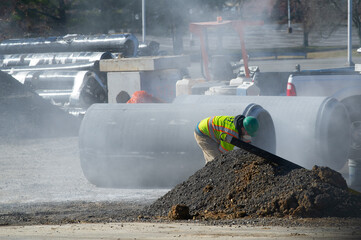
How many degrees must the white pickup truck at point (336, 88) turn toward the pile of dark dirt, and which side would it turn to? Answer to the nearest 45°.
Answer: approximately 90° to its right

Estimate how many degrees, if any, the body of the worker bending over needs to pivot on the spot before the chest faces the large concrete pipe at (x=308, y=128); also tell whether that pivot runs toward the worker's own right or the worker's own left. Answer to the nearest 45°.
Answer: approximately 45° to the worker's own left

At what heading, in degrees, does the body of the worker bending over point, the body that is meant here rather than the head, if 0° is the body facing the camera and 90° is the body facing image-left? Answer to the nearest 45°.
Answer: approximately 270°

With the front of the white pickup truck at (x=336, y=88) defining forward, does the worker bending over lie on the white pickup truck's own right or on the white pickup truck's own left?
on the white pickup truck's own right

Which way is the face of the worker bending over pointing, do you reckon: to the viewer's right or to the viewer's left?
to the viewer's right

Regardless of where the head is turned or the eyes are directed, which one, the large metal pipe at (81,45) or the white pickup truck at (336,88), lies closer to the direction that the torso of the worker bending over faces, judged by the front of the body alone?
the white pickup truck

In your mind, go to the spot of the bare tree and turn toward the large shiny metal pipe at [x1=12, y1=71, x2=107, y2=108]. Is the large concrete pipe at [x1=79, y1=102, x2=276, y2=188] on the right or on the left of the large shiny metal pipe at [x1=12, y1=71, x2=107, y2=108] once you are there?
left

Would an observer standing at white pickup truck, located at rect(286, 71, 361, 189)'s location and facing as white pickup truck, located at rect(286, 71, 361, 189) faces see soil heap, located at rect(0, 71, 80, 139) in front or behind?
behind
